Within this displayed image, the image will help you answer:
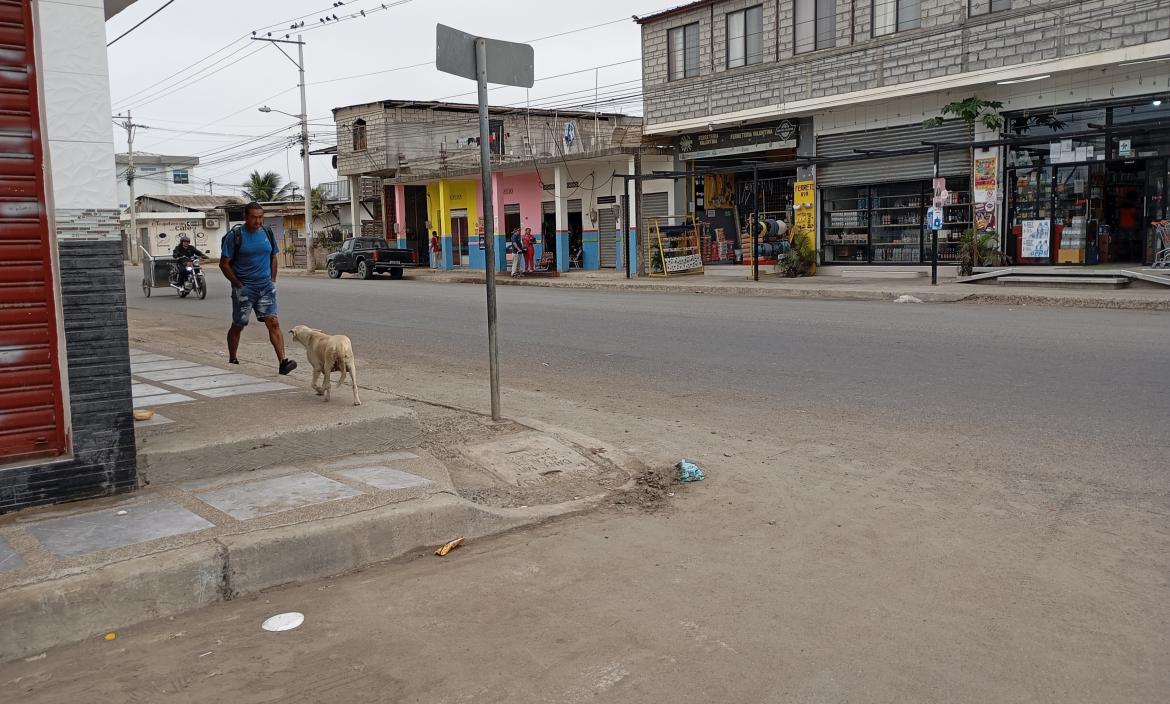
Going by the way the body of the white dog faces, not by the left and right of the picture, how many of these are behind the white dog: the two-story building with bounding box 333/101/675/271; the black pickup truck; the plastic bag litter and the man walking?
1

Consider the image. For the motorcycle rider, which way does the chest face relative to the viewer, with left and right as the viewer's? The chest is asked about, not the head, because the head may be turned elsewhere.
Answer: facing the viewer and to the right of the viewer

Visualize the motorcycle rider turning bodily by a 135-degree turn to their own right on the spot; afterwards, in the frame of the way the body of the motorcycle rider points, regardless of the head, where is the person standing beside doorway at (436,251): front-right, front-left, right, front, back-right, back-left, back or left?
back-right

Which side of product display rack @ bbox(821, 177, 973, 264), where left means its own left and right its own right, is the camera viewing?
front

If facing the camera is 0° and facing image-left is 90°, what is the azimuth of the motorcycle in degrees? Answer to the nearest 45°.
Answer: approximately 315°

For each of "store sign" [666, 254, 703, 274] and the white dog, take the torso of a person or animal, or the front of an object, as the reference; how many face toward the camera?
1

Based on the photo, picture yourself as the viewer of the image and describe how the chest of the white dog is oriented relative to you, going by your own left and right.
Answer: facing away from the viewer and to the left of the viewer

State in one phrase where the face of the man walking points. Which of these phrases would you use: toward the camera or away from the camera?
toward the camera

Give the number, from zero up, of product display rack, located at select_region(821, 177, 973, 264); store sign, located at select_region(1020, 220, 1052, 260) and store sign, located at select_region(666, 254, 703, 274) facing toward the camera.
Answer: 3

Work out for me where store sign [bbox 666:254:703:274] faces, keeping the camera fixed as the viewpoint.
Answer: facing the viewer

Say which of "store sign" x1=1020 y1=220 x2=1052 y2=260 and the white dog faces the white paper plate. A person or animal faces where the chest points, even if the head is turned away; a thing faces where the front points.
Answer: the store sign

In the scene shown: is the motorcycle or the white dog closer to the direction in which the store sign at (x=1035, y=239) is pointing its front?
the white dog

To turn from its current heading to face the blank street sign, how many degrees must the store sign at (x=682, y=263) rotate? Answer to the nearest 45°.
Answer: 0° — it already faces it

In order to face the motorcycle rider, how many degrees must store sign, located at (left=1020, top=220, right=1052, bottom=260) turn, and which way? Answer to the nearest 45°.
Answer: approximately 90° to its right

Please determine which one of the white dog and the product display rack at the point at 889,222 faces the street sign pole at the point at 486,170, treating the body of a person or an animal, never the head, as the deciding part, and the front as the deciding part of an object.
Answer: the product display rack

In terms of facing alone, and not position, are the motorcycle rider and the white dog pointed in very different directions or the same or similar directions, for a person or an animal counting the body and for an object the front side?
very different directions

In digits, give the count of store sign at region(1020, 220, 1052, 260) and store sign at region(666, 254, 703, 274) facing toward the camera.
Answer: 2
